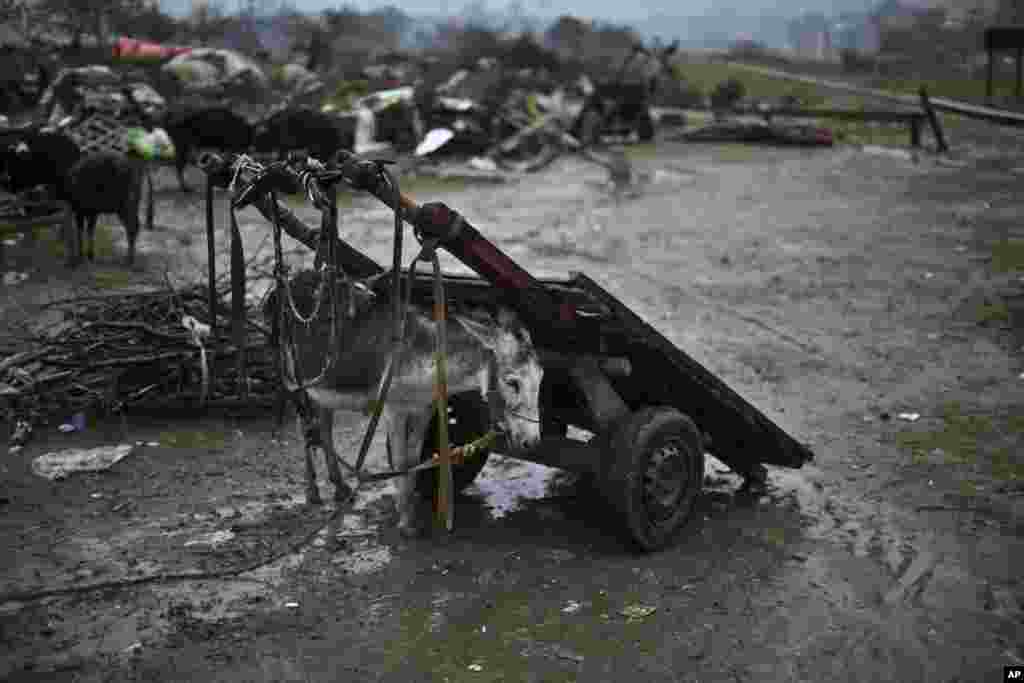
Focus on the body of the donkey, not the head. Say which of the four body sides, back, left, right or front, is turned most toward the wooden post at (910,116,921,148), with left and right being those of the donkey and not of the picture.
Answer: left

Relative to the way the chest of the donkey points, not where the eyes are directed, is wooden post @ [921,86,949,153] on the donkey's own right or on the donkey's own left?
on the donkey's own left

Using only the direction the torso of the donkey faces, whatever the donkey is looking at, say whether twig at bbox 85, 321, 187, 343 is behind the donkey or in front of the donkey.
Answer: behind

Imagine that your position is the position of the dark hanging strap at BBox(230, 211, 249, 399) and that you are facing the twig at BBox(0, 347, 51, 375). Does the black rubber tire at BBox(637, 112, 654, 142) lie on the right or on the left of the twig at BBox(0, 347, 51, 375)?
right

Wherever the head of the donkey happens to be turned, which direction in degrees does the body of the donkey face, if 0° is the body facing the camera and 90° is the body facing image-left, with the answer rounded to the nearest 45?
approximately 315°

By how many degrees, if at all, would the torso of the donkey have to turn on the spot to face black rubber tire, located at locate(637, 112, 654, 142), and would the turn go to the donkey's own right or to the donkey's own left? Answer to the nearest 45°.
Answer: approximately 135° to the donkey's own left
